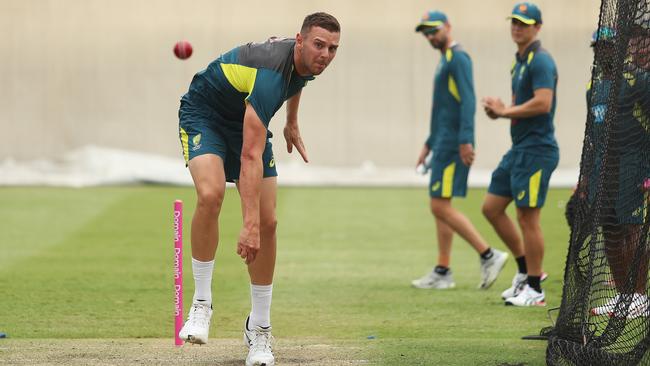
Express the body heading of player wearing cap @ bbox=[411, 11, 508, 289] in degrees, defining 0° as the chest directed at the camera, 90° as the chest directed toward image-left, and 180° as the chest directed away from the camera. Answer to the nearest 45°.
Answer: approximately 90°

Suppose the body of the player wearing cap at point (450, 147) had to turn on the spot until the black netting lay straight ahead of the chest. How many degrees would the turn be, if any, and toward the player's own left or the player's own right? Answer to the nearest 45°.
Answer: approximately 90° to the player's own left

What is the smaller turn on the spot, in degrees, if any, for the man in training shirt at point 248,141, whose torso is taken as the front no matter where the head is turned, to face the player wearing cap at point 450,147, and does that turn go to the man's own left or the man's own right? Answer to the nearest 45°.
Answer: approximately 90° to the man's own left

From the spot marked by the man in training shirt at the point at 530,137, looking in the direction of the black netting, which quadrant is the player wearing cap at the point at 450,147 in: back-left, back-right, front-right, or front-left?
back-right

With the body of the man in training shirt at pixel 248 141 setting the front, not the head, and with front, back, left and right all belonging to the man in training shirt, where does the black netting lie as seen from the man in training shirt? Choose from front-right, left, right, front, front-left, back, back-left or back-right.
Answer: front-left

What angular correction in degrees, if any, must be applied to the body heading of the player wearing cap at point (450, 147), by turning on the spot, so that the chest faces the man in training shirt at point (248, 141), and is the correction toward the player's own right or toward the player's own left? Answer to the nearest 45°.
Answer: approximately 90° to the player's own left

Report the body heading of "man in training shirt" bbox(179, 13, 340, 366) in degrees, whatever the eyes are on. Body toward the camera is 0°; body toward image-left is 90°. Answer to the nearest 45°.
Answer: approximately 315°

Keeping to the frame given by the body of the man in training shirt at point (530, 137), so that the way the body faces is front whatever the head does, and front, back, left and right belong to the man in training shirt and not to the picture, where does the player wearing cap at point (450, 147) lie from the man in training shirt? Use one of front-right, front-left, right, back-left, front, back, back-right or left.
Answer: right

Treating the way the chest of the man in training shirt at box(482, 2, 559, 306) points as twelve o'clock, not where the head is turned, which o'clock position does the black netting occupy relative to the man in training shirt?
The black netting is roughly at 10 o'clock from the man in training shirt.

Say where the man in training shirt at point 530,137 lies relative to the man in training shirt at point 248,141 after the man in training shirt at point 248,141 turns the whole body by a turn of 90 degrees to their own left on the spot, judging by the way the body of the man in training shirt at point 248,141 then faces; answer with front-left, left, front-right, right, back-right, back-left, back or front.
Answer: front
